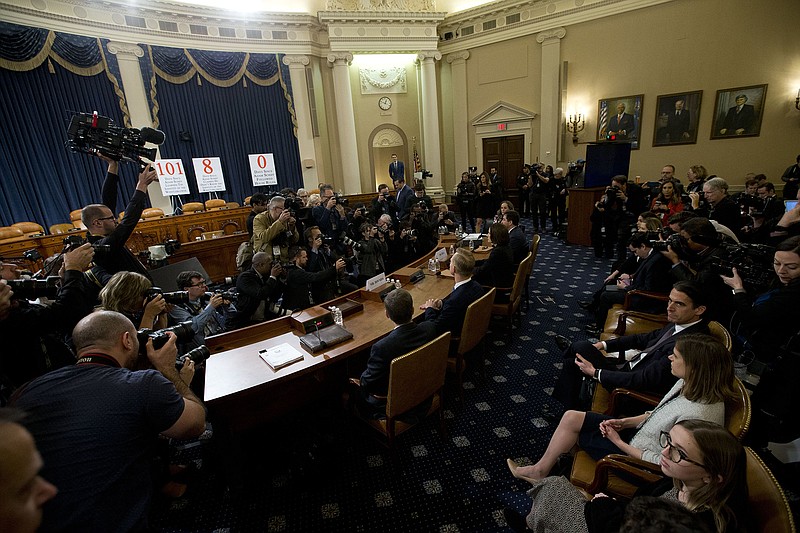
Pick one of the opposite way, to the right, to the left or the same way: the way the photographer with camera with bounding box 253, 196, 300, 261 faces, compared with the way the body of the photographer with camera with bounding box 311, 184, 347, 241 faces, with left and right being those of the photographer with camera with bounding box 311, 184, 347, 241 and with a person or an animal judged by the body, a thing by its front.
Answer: the same way

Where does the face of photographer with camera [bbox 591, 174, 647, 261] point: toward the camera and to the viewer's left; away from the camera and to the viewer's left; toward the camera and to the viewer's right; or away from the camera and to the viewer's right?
toward the camera and to the viewer's left

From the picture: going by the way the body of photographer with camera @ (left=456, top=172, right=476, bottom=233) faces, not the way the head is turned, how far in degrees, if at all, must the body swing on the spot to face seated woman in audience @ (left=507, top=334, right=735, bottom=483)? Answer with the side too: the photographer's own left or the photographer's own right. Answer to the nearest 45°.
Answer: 0° — they already face them

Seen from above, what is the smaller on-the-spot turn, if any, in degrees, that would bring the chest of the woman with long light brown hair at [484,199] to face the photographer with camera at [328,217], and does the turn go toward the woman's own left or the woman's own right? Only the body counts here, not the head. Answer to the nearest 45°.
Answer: approximately 45° to the woman's own right

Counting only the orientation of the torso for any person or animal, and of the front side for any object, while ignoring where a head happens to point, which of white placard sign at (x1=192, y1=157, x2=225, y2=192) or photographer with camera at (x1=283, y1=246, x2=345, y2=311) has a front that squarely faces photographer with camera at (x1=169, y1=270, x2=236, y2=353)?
the white placard sign

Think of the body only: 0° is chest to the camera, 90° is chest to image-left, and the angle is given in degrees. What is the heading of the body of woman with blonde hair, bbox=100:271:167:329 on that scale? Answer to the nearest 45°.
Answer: approximately 270°

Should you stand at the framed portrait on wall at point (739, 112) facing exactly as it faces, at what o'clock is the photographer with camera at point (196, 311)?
The photographer with camera is roughly at 11 o'clock from the framed portrait on wall.

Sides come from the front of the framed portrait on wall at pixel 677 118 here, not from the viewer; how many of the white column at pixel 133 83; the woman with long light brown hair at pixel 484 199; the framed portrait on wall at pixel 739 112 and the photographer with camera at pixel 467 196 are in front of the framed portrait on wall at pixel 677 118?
3

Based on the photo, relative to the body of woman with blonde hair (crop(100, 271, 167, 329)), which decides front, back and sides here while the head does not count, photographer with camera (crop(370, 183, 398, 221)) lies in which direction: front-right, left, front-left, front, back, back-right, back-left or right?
front-left

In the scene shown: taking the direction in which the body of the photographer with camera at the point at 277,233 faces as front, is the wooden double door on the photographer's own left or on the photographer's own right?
on the photographer's own left

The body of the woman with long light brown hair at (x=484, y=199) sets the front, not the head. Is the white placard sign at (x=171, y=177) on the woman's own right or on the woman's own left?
on the woman's own right

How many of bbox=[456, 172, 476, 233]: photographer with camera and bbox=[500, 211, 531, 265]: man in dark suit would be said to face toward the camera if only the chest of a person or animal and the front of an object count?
1

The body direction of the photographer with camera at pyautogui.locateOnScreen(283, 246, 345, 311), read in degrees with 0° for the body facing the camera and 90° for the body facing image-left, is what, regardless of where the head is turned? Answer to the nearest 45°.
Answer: approximately 270°

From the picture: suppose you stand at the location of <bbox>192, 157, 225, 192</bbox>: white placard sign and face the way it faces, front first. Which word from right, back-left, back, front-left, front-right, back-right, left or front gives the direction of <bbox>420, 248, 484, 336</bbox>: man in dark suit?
front

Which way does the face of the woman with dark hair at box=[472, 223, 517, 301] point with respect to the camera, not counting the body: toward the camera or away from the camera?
away from the camera

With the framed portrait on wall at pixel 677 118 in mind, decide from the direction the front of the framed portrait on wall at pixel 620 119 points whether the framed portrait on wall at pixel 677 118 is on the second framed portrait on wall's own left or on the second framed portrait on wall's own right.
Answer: on the second framed portrait on wall's own left

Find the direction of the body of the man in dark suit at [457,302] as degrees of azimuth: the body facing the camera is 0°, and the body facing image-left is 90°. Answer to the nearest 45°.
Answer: approximately 90°

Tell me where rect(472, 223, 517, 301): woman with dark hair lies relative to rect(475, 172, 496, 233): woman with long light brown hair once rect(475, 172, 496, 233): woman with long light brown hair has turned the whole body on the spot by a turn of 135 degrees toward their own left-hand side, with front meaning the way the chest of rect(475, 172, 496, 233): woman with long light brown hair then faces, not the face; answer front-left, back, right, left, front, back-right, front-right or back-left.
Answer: back-right

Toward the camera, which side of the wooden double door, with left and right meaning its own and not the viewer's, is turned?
front

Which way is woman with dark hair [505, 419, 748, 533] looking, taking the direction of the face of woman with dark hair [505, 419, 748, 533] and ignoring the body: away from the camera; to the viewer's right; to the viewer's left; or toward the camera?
to the viewer's left
